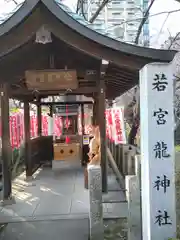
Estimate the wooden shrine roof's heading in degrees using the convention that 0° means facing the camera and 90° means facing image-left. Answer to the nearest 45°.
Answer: approximately 0°

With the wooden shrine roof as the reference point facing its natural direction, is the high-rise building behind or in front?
behind
